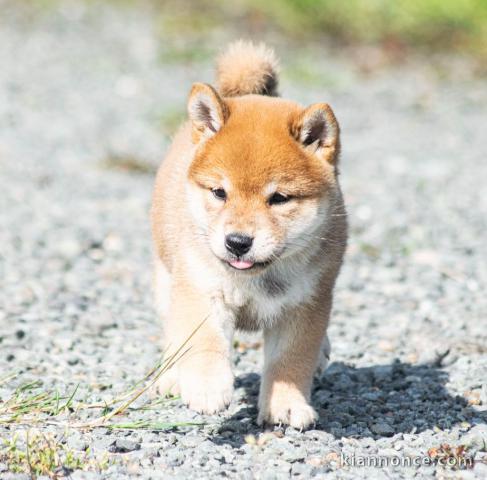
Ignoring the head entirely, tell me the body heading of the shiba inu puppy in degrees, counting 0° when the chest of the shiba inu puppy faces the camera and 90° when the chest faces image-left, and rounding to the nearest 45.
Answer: approximately 0°
